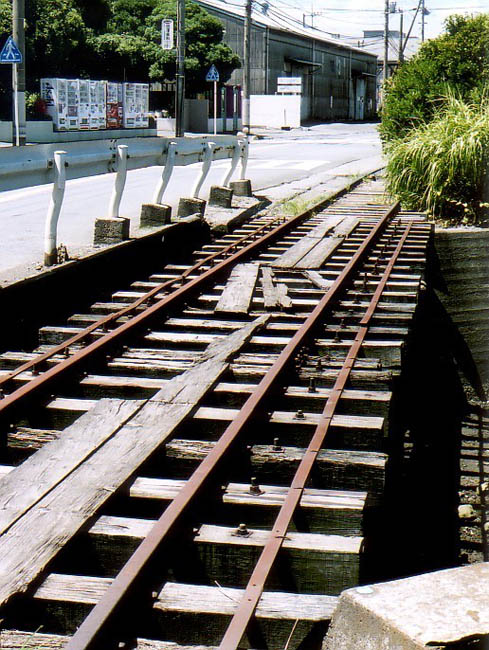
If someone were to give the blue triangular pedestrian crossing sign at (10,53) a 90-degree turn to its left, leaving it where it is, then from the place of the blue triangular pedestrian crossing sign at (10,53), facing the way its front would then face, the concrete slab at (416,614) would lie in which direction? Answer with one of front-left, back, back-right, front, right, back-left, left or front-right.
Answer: right

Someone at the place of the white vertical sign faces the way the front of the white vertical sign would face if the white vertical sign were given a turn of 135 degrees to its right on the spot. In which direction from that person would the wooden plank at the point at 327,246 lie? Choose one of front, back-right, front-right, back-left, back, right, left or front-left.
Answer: back-left

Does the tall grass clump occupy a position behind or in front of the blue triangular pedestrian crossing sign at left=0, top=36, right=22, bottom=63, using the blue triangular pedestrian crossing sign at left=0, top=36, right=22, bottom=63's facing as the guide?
in front

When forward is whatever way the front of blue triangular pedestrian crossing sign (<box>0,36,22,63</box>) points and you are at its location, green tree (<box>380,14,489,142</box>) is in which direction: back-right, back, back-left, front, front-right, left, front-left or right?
front-left

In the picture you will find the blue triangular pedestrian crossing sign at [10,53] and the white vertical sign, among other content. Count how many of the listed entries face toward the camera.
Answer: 2

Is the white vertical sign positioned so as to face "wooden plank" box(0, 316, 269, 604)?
yes

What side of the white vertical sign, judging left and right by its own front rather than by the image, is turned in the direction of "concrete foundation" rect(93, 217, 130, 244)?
front

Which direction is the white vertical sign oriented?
toward the camera

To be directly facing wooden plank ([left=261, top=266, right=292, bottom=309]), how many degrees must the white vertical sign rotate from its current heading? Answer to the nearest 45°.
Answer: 0° — it already faces it

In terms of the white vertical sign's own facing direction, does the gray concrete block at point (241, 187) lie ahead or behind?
ahead

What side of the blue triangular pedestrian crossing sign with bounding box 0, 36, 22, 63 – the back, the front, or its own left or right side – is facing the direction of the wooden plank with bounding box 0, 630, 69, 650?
front

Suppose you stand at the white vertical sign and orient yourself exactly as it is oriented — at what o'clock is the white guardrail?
The white guardrail is roughly at 12 o'clock from the white vertical sign.

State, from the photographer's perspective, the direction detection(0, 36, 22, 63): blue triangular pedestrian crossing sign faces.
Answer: facing the viewer

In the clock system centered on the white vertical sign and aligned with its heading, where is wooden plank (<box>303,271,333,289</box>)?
The wooden plank is roughly at 12 o'clock from the white vertical sign.

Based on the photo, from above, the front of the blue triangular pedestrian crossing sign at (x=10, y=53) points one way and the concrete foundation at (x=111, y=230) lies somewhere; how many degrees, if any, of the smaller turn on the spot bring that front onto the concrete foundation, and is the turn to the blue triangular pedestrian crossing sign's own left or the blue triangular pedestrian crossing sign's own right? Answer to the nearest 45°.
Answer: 0° — it already faces it

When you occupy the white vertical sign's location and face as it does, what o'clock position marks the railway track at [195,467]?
The railway track is roughly at 12 o'clock from the white vertical sign.

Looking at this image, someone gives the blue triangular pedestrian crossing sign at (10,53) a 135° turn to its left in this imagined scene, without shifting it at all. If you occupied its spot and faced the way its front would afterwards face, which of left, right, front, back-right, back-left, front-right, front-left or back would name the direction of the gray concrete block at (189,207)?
back-right
